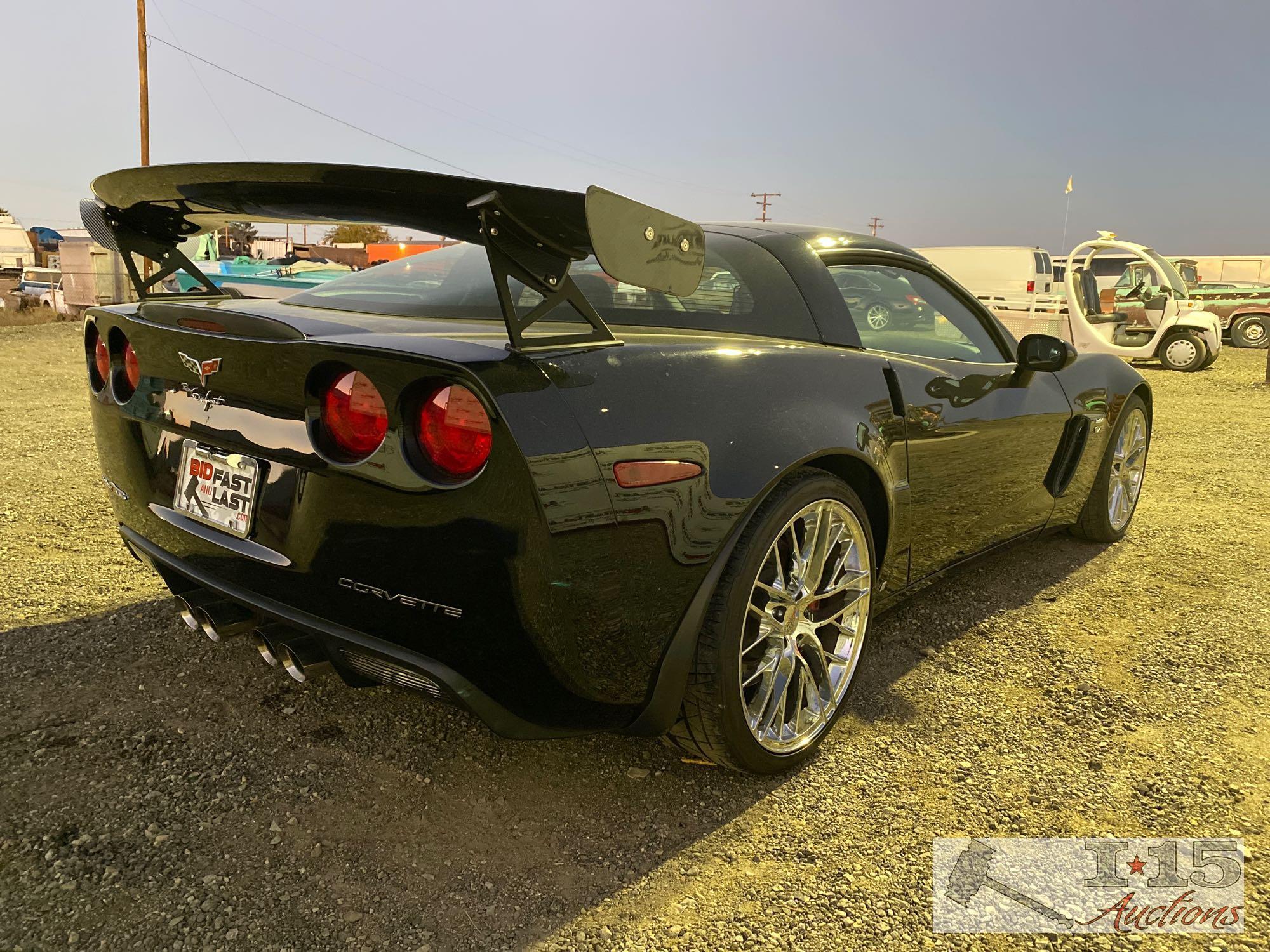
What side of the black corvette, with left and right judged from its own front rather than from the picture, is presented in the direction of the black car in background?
front

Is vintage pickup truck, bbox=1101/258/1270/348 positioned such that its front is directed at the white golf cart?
no

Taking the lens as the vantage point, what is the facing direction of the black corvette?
facing away from the viewer and to the right of the viewer

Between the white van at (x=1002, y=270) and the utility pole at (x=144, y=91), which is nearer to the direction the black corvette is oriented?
the white van

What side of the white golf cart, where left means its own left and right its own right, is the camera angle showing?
right

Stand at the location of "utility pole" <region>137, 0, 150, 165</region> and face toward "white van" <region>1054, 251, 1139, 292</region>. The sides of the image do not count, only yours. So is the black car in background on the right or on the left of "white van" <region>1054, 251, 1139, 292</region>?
right

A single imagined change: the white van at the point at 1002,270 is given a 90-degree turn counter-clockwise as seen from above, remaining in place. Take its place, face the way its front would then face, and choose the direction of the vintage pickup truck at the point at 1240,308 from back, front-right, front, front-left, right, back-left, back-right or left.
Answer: back-left
